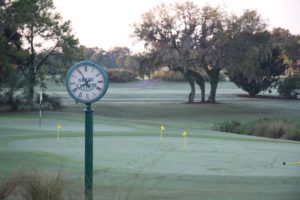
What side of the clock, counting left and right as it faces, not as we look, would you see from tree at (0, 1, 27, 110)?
back

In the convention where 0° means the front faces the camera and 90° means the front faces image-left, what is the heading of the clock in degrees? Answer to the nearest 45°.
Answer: approximately 0°

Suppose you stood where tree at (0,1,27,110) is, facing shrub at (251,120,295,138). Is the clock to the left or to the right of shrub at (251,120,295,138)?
right

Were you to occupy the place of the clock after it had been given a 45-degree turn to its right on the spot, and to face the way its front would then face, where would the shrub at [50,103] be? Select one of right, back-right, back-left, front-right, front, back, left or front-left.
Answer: back-right

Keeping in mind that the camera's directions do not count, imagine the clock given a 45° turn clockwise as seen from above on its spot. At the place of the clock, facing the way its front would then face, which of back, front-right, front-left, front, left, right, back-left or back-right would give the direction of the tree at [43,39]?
back-right

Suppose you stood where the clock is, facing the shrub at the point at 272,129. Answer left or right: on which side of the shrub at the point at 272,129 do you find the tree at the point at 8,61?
left
